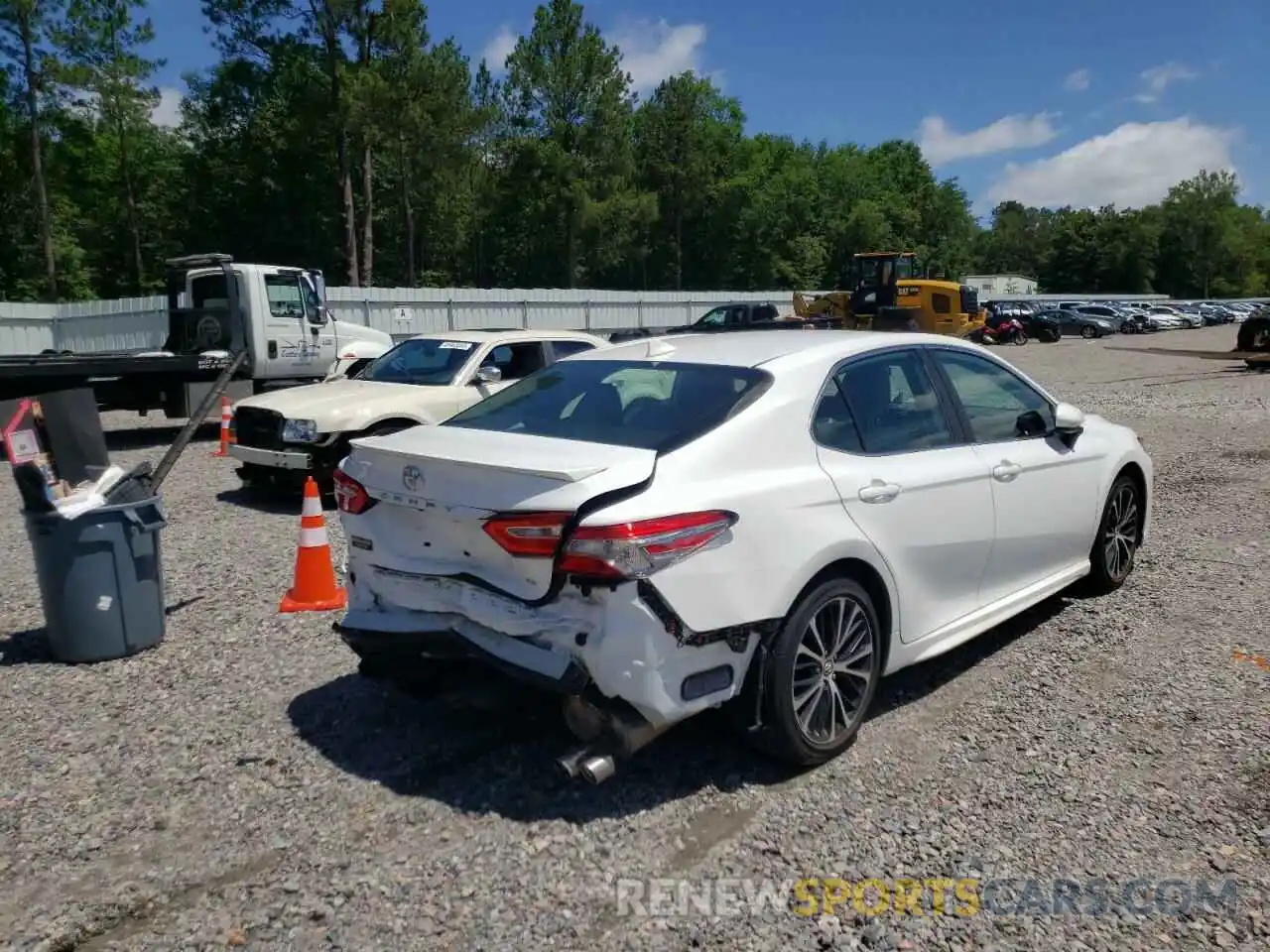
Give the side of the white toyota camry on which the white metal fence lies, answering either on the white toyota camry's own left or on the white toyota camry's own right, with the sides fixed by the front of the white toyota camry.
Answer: on the white toyota camry's own left

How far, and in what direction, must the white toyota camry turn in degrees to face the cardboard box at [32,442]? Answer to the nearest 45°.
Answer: approximately 135° to its left

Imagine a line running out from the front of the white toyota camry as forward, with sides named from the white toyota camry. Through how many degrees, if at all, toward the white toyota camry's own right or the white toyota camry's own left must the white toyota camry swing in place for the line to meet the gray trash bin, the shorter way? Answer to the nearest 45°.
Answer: approximately 135° to the white toyota camry's own left

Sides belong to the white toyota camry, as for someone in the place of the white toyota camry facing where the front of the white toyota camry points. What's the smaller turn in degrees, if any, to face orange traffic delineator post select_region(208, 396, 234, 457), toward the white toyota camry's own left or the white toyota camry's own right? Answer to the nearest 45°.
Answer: approximately 90° to the white toyota camry's own left

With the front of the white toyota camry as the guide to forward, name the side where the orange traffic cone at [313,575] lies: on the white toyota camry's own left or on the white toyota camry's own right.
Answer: on the white toyota camry's own left

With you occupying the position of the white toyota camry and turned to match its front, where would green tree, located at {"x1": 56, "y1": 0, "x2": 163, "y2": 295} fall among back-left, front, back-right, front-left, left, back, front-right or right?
left

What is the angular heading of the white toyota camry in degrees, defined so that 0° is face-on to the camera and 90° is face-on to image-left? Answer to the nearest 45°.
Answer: approximately 225°

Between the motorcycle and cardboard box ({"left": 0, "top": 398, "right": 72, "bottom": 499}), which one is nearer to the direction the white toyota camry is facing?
the motorcycle

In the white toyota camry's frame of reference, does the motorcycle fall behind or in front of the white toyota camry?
in front

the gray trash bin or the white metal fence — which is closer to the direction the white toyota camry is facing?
the white metal fence

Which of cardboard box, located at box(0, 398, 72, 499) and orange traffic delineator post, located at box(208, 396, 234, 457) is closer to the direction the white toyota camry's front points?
the orange traffic delineator post
